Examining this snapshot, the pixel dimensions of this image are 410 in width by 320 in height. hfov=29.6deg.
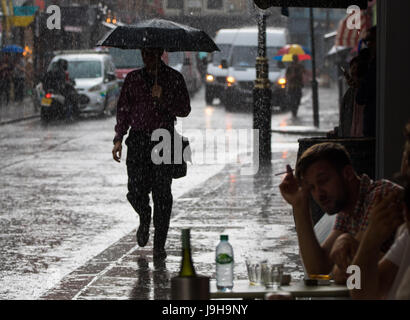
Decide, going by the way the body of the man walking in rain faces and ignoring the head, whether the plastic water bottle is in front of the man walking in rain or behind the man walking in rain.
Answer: in front

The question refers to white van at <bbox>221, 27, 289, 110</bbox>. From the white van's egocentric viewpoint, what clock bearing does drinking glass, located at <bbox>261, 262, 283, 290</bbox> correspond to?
The drinking glass is roughly at 12 o'clock from the white van.

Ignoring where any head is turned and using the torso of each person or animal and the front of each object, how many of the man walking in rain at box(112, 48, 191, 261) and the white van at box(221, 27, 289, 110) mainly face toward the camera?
2

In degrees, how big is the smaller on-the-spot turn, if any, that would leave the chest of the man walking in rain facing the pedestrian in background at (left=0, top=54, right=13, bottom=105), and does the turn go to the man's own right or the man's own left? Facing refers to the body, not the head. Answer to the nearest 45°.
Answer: approximately 180°

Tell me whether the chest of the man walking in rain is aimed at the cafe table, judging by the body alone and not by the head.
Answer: yes

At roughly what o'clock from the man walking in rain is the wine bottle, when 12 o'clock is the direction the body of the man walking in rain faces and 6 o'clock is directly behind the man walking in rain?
The wine bottle is roughly at 12 o'clock from the man walking in rain.

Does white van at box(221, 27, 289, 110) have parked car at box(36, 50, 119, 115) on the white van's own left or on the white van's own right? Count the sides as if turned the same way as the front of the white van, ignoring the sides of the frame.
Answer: on the white van's own right

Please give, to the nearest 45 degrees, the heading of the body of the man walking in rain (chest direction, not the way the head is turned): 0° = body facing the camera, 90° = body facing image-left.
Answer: approximately 0°

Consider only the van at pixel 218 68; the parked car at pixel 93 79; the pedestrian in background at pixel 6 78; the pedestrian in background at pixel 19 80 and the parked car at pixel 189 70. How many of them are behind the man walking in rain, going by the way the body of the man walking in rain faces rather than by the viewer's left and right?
5
